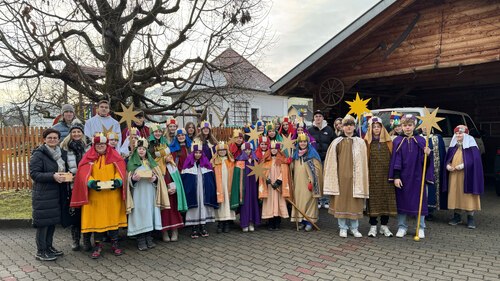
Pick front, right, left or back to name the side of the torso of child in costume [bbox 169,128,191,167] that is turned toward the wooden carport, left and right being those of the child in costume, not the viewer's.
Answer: left

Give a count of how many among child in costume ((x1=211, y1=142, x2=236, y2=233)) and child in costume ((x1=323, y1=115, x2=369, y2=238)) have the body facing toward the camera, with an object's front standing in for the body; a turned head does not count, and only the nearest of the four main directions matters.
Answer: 2

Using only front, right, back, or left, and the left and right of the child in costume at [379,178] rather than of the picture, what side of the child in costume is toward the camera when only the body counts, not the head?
front

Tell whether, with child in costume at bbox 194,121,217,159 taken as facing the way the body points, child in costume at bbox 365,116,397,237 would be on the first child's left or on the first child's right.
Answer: on the first child's left

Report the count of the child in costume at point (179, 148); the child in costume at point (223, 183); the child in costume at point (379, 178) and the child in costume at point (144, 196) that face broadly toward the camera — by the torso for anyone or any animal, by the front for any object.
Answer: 4

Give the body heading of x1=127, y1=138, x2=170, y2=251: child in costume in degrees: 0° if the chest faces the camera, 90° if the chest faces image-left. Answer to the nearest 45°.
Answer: approximately 0°

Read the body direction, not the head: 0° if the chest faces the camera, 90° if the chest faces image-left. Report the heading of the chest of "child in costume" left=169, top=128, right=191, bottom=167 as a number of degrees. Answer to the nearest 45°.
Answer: approximately 0°

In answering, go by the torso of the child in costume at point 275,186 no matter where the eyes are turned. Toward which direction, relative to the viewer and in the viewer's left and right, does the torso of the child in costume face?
facing the viewer

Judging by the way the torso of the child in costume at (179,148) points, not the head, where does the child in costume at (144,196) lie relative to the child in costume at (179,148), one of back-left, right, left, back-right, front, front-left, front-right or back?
front-right

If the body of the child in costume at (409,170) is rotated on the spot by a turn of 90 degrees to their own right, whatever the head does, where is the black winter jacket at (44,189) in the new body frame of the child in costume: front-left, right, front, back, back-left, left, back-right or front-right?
front-left

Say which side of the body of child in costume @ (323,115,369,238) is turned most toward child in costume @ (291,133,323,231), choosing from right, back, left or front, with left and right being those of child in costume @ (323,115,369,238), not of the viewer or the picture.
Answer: right
